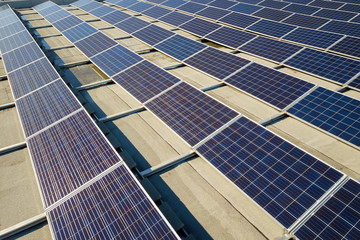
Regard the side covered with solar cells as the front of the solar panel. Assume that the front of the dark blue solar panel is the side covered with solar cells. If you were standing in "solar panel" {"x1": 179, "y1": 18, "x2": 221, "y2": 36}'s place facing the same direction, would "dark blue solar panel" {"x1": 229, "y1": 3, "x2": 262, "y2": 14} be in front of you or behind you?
behind

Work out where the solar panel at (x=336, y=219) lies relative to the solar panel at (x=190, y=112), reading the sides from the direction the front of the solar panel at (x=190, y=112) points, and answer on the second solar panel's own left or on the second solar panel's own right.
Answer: on the second solar panel's own left

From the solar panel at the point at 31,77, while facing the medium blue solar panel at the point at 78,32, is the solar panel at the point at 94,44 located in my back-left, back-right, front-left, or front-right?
front-right

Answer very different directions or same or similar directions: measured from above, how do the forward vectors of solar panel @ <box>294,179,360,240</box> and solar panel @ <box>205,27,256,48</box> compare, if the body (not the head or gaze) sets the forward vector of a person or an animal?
same or similar directions

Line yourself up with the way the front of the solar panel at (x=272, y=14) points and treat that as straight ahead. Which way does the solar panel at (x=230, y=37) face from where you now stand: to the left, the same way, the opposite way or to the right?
the same way

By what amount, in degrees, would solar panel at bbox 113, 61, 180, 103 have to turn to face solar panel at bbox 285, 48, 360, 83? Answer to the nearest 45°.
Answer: approximately 135° to its left

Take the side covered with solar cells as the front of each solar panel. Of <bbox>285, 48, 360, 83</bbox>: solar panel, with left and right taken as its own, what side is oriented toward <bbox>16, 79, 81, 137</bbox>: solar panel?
front

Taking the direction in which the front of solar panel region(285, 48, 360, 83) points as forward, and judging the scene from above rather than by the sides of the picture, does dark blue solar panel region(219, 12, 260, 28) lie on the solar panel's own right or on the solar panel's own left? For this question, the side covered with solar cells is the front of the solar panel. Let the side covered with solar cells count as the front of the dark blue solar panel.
on the solar panel's own right

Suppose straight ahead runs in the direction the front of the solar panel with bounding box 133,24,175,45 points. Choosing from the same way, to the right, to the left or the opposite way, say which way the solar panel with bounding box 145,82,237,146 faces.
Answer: the same way

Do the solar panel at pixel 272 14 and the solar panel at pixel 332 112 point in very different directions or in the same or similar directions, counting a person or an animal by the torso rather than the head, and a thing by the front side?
same or similar directions

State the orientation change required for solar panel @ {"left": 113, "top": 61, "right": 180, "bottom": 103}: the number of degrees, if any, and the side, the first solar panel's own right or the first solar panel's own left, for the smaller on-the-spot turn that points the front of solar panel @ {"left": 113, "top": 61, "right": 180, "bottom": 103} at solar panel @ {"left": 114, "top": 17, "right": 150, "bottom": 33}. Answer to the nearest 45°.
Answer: approximately 135° to the first solar panel's own right

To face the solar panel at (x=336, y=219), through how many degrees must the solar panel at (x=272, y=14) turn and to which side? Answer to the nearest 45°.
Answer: approximately 45° to its left

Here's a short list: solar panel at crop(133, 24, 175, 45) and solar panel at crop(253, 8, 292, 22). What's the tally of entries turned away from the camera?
0

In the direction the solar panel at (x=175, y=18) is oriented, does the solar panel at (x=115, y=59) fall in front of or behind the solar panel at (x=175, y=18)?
in front

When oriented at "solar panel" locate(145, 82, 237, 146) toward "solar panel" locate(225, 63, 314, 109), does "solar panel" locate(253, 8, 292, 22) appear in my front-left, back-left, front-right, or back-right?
front-left

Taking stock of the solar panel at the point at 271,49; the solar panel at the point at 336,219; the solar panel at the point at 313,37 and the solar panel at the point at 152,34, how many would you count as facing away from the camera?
0

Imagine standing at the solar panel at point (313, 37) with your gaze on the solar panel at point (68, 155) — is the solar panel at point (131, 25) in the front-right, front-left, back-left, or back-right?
front-right

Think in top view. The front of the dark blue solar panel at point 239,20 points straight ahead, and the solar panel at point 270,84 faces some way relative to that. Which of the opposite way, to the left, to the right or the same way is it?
the same way
